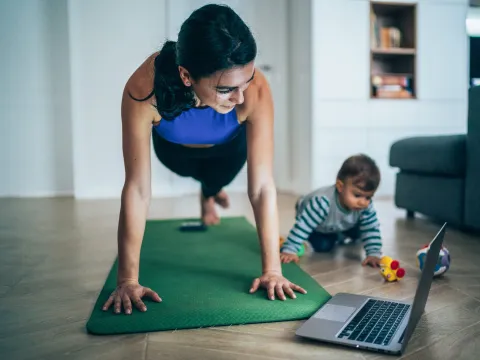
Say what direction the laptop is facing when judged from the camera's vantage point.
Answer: facing to the left of the viewer

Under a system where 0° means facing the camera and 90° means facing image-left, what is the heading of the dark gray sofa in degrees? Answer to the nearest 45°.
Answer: approximately 135°

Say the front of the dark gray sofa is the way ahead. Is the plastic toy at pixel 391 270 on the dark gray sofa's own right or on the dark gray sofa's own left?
on the dark gray sofa's own left

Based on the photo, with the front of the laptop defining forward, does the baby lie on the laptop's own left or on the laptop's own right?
on the laptop's own right

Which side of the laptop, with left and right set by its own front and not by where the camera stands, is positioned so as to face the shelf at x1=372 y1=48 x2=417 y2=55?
right

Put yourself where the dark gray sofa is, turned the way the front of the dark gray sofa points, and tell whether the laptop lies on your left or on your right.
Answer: on your left
